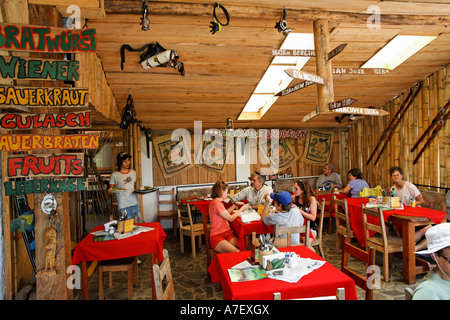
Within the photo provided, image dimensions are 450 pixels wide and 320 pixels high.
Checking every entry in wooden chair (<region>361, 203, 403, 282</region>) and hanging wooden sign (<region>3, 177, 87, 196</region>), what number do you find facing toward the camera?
1

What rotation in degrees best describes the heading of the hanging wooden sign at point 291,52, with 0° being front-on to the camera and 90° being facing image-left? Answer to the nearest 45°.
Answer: approximately 0°

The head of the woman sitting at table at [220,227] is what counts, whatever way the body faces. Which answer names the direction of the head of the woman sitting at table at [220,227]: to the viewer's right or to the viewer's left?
to the viewer's right

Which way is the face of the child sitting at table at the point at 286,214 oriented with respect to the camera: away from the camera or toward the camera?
away from the camera

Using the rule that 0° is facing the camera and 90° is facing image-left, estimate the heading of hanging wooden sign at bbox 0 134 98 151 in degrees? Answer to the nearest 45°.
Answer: approximately 0°
